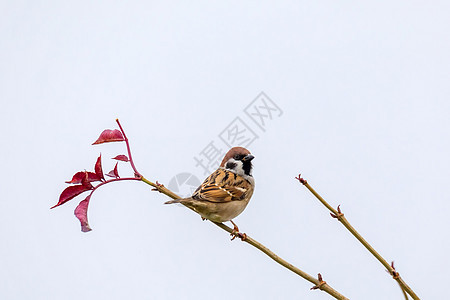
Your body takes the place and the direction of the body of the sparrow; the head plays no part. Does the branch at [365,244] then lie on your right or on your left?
on your right

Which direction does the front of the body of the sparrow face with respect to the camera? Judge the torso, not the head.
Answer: to the viewer's right
